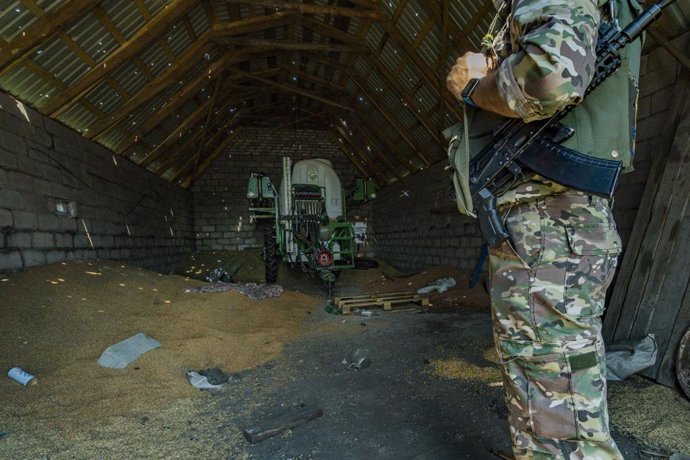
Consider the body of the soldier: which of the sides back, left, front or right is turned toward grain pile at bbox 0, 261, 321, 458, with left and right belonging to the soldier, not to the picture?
front

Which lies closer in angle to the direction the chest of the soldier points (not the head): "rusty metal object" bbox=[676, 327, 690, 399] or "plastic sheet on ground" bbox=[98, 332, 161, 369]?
the plastic sheet on ground

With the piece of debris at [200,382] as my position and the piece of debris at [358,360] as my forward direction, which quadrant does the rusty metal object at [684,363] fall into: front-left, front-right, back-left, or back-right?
front-right

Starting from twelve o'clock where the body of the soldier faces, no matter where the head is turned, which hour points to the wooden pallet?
The wooden pallet is roughly at 2 o'clock from the soldier.

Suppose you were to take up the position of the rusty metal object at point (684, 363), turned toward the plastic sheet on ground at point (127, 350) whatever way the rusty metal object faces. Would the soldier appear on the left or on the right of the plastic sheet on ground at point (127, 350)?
left

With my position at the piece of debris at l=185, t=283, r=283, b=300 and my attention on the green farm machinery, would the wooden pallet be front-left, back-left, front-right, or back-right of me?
front-right

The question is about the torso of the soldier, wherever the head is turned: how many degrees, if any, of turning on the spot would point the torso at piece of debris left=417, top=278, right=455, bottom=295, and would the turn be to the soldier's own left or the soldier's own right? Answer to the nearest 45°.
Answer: approximately 90° to the soldier's own right

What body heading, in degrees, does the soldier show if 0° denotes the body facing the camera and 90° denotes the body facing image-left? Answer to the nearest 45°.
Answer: approximately 90°

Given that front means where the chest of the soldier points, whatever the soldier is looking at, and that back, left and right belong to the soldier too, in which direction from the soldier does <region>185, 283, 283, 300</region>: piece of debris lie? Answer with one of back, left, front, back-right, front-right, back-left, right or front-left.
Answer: front-right
